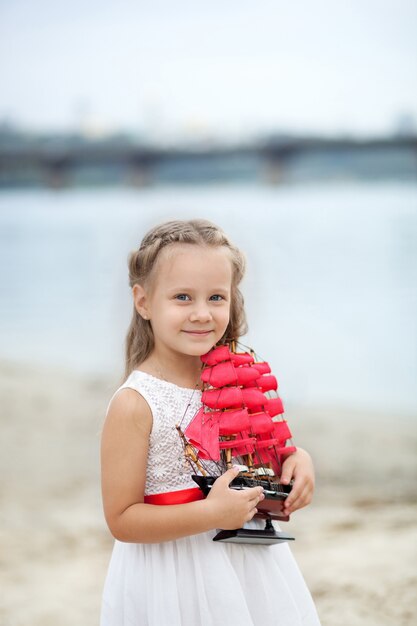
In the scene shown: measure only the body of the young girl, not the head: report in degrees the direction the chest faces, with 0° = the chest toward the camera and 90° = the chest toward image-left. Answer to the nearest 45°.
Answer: approximately 315°

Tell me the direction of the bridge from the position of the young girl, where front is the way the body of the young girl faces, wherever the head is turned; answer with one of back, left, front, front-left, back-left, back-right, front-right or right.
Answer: back-left
